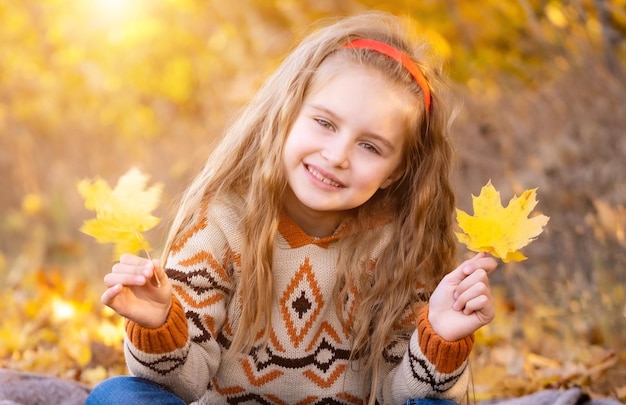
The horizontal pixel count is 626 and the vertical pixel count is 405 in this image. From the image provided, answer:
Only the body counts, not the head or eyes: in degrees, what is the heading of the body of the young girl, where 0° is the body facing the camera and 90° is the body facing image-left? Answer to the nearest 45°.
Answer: approximately 0°
